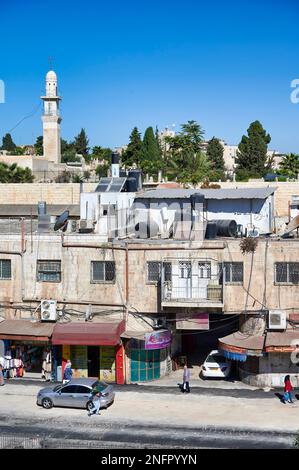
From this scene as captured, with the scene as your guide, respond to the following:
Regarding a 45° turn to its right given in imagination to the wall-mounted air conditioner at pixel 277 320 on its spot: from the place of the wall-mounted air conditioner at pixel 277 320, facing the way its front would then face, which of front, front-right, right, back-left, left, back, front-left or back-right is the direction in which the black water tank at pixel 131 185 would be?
right

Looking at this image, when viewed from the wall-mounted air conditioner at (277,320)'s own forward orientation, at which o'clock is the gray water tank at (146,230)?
The gray water tank is roughly at 4 o'clock from the wall-mounted air conditioner.

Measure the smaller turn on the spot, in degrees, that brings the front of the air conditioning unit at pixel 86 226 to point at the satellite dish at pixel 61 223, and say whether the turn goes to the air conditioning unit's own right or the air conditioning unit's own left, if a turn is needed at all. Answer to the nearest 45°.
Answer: approximately 90° to the air conditioning unit's own right

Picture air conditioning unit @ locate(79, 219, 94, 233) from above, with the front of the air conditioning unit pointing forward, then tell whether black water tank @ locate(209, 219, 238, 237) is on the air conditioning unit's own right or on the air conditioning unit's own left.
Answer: on the air conditioning unit's own left

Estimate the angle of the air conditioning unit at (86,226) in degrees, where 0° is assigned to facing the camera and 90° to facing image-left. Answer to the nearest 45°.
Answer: approximately 0°

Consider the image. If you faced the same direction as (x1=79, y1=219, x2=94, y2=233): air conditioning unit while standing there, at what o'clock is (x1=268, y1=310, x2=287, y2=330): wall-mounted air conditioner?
The wall-mounted air conditioner is roughly at 10 o'clock from the air conditioning unit.

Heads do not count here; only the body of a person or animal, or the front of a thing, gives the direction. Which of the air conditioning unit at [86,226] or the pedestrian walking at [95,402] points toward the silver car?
the air conditioning unit
